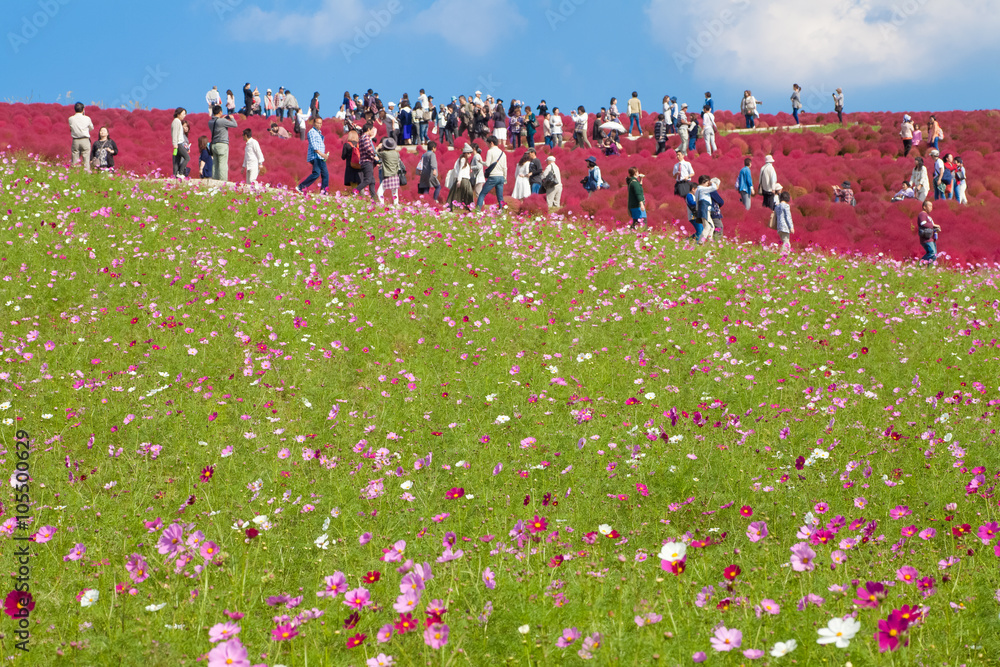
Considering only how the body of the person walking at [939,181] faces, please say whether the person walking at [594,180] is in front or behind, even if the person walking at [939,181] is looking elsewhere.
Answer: in front

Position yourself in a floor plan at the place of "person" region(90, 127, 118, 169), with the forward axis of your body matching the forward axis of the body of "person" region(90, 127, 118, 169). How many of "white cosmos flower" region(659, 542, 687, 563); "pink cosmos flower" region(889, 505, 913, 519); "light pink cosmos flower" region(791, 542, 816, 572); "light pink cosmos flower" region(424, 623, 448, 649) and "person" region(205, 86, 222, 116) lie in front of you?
4

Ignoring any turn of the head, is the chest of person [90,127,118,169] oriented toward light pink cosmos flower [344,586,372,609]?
yes

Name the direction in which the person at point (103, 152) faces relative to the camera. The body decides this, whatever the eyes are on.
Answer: toward the camera
